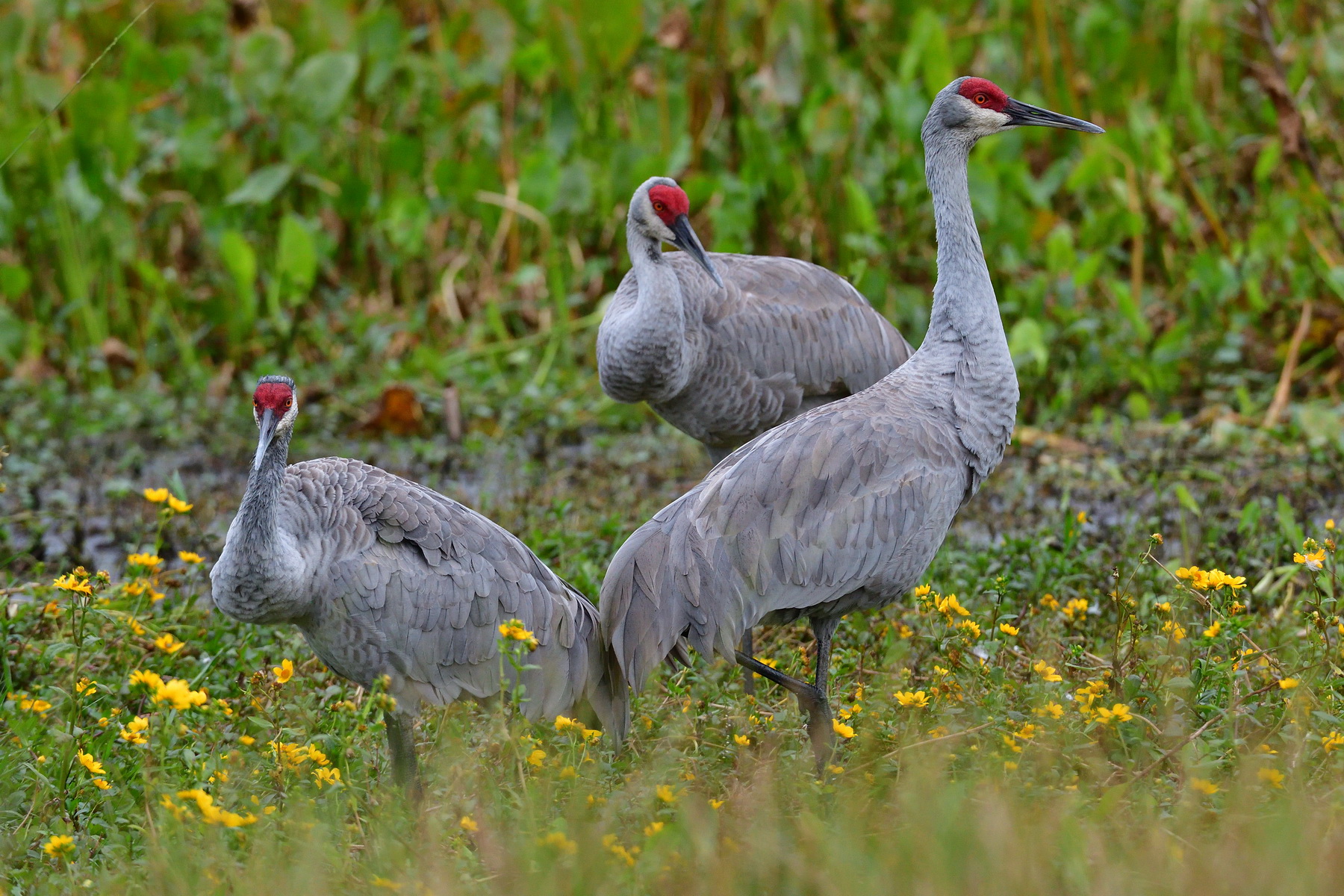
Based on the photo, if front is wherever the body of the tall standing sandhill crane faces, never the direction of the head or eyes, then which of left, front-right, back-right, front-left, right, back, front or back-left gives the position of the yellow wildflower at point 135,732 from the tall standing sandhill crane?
back-right

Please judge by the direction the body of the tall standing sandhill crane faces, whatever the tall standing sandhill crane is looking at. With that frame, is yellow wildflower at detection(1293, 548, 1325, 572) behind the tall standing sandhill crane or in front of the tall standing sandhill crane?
in front

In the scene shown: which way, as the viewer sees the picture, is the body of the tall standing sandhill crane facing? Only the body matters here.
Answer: to the viewer's right

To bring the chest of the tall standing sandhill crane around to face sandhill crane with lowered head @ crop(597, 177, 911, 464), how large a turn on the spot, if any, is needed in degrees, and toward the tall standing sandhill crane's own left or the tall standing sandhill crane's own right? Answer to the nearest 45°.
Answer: approximately 90° to the tall standing sandhill crane's own left

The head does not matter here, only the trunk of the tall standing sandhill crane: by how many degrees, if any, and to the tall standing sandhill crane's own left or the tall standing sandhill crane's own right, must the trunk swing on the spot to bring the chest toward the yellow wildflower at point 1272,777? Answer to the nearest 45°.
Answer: approximately 45° to the tall standing sandhill crane's own right

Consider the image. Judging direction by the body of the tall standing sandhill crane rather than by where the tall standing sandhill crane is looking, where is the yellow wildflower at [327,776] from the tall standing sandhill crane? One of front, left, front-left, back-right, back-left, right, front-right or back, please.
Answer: back-right

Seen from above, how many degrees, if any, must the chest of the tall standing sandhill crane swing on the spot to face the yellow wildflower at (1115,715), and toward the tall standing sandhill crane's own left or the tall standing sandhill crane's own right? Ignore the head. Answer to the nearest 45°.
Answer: approximately 45° to the tall standing sandhill crane's own right

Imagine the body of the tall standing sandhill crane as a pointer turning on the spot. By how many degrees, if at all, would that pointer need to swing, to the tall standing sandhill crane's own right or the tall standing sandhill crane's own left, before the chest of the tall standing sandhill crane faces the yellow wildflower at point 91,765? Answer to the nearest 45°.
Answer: approximately 135° to the tall standing sandhill crane's own right
